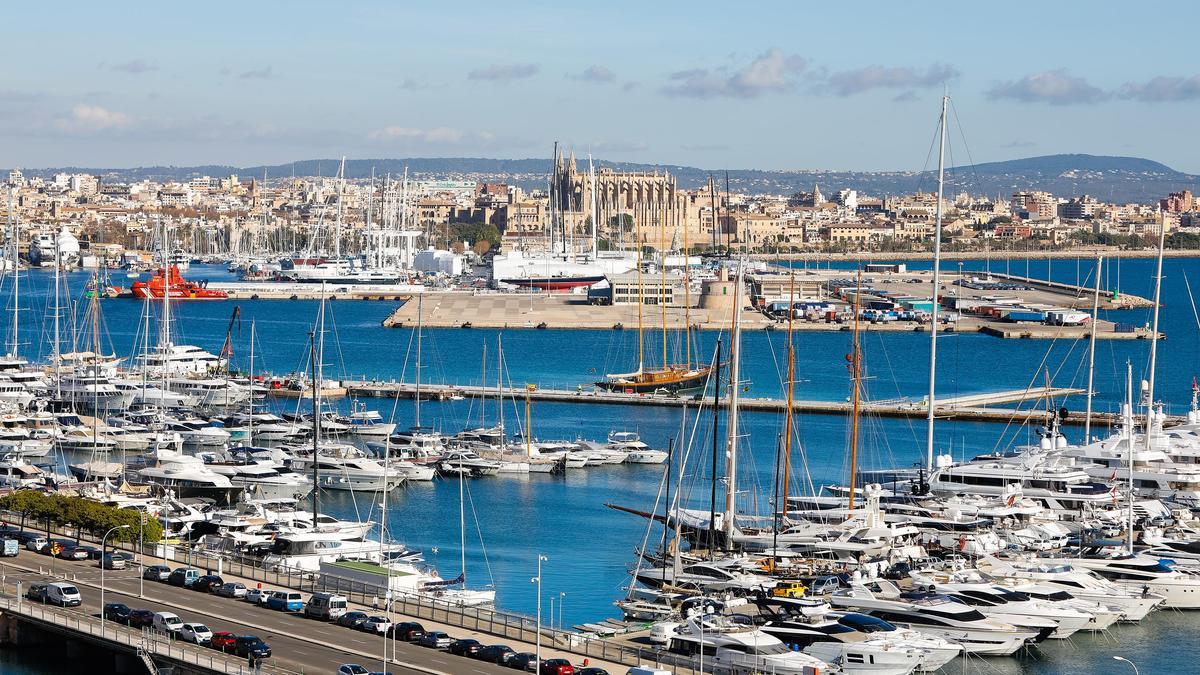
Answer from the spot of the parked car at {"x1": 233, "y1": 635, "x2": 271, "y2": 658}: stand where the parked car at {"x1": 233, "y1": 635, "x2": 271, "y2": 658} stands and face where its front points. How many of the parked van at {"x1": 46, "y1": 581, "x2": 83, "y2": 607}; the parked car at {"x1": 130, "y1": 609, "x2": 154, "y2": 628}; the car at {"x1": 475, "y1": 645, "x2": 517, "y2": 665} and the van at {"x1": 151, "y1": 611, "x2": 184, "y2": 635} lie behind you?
3

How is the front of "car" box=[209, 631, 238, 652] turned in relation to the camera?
facing the viewer and to the right of the viewer

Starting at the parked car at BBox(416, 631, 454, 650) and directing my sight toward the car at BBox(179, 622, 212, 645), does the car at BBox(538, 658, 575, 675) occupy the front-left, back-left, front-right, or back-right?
back-left

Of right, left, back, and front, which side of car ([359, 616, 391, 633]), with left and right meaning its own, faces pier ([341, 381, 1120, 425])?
right

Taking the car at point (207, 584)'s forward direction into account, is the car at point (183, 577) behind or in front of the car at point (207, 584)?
in front

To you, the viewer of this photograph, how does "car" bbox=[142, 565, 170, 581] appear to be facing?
facing away from the viewer and to the left of the viewer

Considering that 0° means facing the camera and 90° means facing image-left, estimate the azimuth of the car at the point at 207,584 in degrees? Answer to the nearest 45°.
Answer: approximately 135°

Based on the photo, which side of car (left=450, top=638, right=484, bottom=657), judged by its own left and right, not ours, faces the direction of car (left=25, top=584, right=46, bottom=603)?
front

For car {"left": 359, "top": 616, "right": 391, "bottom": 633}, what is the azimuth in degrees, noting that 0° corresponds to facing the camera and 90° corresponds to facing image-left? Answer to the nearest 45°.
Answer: approximately 135°

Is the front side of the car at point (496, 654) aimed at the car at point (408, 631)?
yes

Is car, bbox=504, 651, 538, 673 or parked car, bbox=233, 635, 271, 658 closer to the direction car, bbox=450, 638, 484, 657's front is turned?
the parked car

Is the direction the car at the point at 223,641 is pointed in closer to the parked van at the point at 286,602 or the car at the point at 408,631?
the car

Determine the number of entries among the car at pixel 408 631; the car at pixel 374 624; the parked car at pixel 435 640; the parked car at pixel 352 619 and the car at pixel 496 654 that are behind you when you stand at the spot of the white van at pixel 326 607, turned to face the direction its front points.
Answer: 5

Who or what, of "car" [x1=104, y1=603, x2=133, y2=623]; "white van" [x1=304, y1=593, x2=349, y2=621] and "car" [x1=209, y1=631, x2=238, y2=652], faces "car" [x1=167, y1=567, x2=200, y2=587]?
the white van

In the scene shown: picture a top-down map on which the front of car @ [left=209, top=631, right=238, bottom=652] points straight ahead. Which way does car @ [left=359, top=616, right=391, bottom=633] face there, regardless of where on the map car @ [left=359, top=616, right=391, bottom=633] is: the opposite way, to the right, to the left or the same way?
the opposite way
